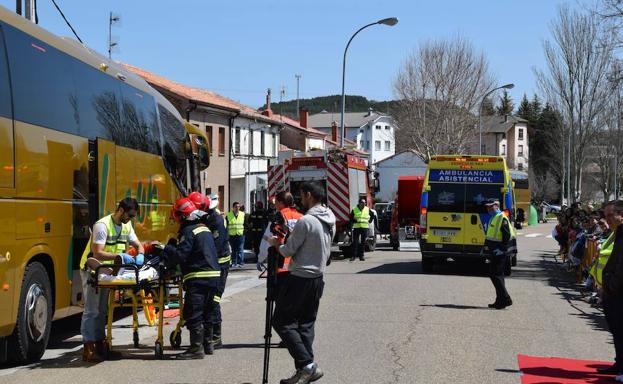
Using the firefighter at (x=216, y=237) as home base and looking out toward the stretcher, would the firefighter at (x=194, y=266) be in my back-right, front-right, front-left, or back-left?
front-left

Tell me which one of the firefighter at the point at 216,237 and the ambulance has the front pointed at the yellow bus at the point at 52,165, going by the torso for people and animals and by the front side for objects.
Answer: the firefighter

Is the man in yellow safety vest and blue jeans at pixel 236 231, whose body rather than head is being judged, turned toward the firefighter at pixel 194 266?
yes

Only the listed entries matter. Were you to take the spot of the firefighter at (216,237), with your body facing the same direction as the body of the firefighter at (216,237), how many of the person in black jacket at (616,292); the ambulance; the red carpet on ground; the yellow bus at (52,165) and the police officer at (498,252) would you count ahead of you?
1

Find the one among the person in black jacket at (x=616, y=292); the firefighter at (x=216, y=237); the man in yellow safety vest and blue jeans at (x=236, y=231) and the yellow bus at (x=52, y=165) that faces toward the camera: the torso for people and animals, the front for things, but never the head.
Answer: the man in yellow safety vest and blue jeans

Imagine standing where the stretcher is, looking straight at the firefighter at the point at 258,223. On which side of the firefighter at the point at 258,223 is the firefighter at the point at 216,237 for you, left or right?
right

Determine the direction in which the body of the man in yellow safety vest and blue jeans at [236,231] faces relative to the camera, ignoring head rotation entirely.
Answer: toward the camera

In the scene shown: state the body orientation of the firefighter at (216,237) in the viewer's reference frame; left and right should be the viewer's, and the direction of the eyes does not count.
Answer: facing to the left of the viewer

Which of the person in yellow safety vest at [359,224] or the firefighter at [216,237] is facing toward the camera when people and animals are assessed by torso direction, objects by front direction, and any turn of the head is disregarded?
the person in yellow safety vest

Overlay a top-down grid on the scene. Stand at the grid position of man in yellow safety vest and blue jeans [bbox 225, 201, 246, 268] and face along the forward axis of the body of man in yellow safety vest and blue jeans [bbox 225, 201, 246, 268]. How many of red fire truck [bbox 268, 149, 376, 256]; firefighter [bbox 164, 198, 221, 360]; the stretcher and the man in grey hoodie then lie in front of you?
3

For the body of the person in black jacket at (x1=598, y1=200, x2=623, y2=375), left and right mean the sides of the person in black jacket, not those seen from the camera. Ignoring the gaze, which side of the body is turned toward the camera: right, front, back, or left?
left

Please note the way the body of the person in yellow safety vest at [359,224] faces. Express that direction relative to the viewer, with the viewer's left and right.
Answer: facing the viewer

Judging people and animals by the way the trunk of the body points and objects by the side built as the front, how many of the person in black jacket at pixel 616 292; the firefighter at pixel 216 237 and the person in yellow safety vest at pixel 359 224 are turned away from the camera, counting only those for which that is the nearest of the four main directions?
0
